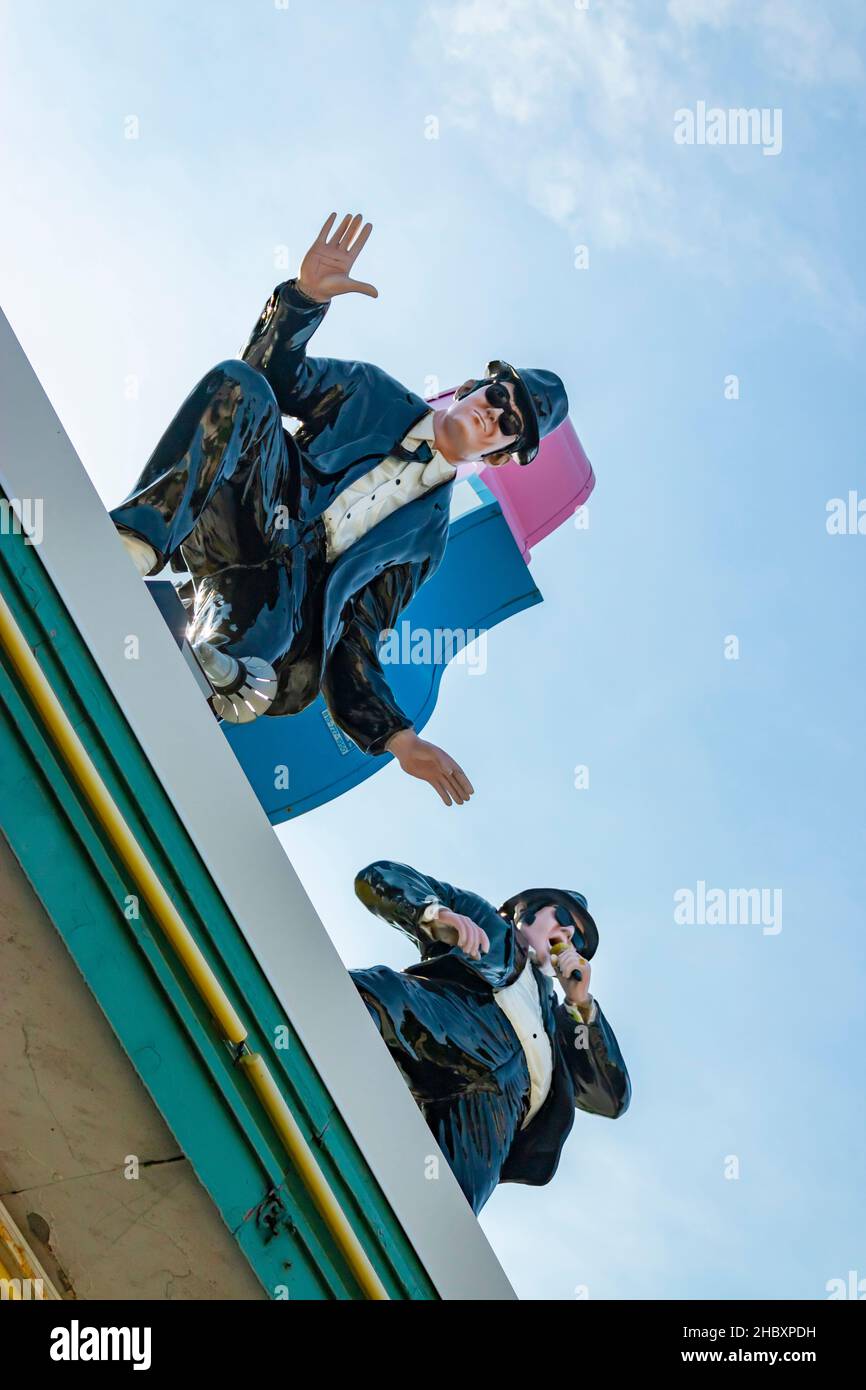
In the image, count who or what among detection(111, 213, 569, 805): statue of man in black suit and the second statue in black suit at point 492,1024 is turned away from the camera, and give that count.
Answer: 0

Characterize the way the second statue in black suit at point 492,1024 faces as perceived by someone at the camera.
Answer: facing the viewer and to the right of the viewer

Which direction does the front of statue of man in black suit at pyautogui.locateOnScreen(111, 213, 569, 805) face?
toward the camera

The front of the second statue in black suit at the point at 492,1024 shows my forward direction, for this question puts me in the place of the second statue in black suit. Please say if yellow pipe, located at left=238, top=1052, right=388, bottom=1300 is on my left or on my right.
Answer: on my right
